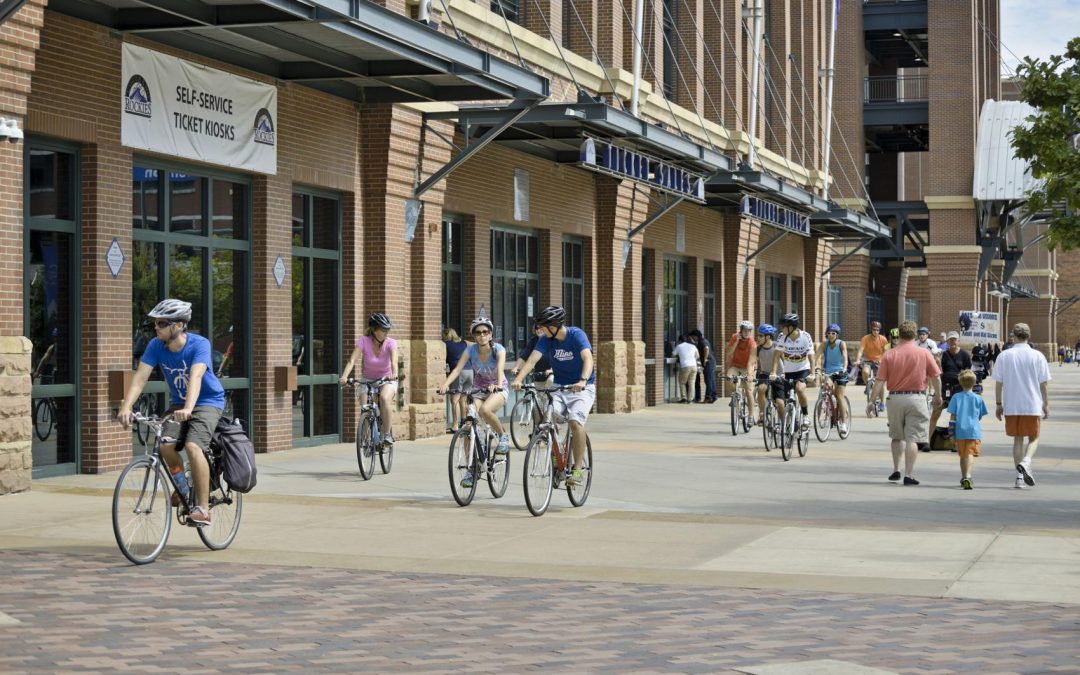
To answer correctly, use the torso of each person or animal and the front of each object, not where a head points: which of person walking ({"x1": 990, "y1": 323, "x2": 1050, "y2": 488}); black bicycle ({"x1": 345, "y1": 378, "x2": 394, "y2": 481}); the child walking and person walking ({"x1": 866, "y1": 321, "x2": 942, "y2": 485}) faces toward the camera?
the black bicycle

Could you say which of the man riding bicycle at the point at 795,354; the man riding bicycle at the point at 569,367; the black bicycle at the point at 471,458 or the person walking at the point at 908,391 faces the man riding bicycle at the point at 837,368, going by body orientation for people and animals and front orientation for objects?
the person walking

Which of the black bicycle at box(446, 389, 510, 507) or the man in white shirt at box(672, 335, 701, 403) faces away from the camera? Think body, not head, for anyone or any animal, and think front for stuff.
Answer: the man in white shirt

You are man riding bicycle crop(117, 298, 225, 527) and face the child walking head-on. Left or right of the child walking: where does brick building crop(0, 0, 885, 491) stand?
left

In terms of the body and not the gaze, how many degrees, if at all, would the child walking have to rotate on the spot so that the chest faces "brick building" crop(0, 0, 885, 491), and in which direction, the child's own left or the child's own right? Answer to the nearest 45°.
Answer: approximately 90° to the child's own left

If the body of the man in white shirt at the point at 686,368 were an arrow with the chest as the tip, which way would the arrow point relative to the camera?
away from the camera

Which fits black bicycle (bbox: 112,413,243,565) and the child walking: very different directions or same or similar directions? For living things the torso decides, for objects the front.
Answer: very different directions

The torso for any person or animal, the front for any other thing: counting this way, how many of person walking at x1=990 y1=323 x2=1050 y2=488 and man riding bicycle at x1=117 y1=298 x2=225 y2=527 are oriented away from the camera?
1

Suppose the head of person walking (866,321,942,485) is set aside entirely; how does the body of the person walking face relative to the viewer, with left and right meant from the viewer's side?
facing away from the viewer

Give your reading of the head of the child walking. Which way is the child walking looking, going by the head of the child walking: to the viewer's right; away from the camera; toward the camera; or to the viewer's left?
away from the camera

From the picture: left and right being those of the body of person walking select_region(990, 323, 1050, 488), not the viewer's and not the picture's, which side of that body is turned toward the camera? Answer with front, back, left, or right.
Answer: back

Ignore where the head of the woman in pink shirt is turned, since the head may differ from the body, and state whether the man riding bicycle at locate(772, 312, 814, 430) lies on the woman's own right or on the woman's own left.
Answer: on the woman's own left

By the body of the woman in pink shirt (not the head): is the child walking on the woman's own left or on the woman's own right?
on the woman's own left

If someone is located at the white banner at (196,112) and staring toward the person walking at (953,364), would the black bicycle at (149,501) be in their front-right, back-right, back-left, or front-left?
back-right

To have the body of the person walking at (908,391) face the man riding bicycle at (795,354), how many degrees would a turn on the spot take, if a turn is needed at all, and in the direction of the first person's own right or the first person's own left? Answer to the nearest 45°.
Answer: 0° — they already face them

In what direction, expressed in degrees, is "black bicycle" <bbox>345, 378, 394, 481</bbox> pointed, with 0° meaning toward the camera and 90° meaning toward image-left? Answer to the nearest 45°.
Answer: approximately 0°

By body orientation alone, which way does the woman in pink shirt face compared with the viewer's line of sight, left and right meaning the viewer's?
facing the viewer

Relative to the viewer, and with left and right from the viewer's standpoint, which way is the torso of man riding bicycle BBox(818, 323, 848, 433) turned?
facing the viewer and to the left of the viewer

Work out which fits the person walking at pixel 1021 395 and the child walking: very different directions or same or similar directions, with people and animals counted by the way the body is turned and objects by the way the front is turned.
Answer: same or similar directions

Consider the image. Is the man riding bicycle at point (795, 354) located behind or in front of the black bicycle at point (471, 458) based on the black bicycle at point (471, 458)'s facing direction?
behind

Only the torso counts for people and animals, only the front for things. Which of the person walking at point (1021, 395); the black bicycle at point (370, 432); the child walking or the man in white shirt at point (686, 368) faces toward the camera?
the black bicycle

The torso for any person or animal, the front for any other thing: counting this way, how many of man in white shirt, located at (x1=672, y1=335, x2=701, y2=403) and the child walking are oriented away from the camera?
2

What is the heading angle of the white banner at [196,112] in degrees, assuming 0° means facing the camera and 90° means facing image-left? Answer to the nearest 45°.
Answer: approximately 315°

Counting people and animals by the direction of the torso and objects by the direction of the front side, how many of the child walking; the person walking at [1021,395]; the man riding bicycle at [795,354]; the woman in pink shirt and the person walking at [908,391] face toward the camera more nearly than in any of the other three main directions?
2
